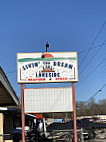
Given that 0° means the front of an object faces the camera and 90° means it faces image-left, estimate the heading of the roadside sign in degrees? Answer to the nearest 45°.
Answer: approximately 0°
